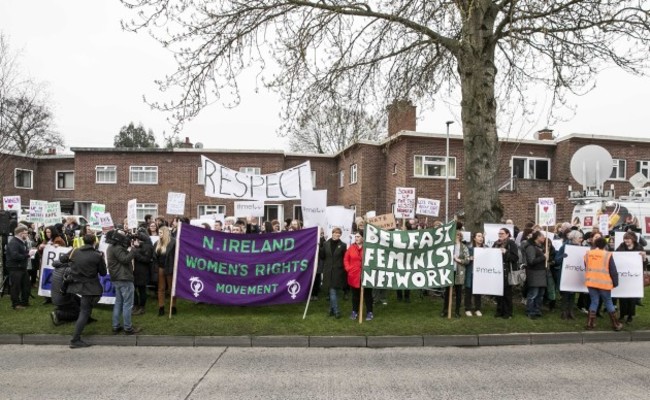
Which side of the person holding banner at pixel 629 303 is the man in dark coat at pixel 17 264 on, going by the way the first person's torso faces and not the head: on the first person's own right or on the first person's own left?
on the first person's own right

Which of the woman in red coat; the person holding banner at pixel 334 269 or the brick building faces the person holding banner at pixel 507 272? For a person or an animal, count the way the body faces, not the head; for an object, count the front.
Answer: the brick building

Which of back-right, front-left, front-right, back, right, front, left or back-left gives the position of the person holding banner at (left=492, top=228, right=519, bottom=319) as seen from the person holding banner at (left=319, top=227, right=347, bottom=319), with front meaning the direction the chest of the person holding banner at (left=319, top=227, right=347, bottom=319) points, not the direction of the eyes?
left

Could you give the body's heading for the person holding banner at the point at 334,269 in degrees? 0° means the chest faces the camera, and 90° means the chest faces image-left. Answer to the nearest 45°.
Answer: approximately 0°

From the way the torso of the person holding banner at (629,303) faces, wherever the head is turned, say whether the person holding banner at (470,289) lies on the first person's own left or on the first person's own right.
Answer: on the first person's own right

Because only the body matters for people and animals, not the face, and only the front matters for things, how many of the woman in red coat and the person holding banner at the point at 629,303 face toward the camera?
2

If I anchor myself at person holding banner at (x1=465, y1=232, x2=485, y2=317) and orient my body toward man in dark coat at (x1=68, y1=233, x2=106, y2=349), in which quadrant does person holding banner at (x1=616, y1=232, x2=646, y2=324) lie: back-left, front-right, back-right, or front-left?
back-left

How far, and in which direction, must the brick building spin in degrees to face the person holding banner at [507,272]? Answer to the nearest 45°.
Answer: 0° — it already faces them

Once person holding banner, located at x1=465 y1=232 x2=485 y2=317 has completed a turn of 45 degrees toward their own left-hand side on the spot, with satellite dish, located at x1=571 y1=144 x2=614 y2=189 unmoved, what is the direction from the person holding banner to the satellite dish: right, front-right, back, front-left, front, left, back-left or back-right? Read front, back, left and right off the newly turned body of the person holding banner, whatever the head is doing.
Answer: left
